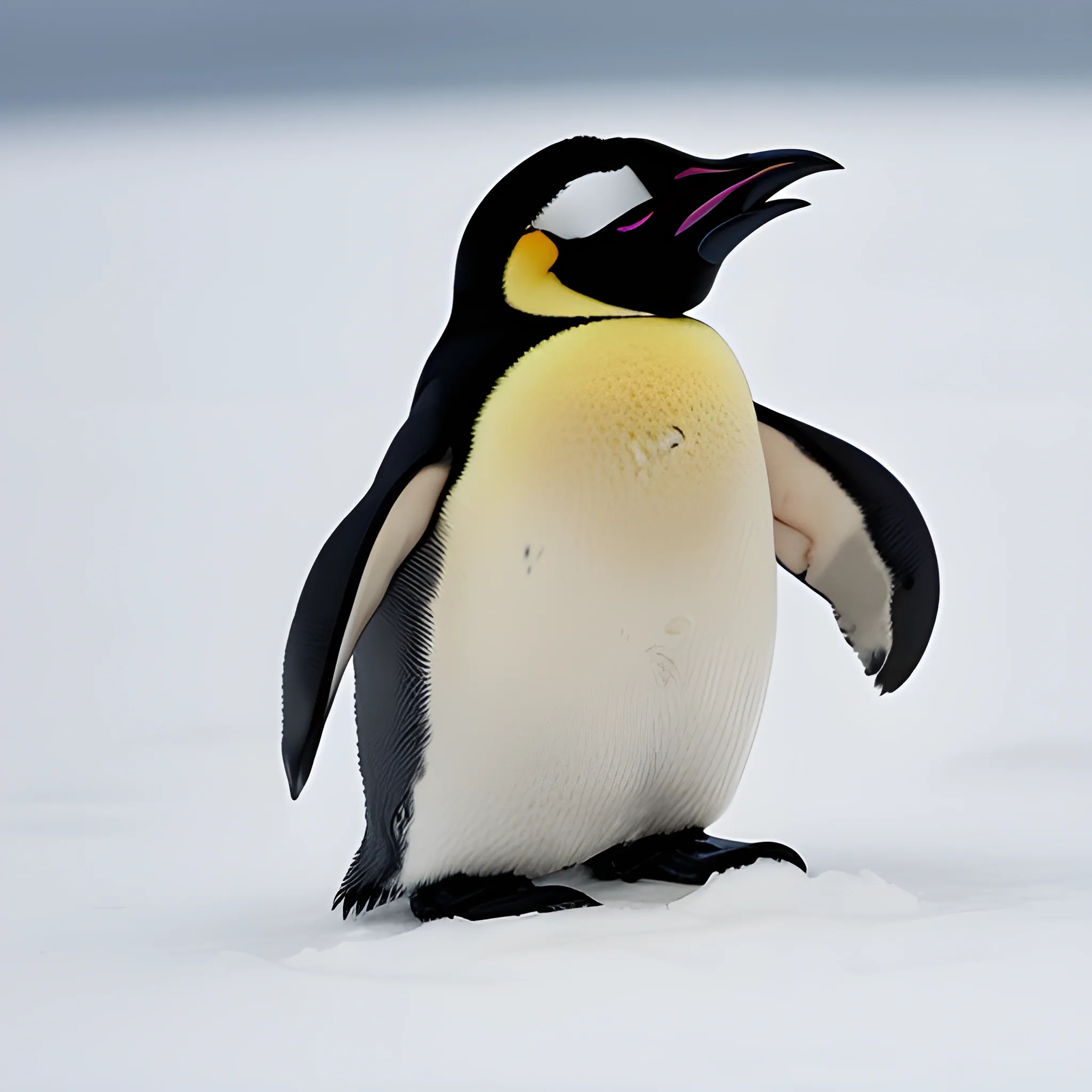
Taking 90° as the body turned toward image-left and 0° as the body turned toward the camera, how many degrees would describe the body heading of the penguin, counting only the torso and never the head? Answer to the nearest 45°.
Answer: approximately 315°
